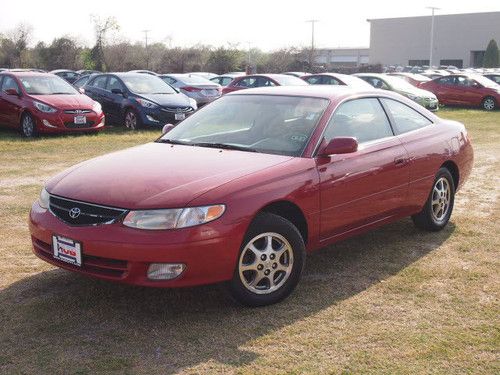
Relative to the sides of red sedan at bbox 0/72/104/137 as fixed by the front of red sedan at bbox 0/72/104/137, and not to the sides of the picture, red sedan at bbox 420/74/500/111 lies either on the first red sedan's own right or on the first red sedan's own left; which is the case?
on the first red sedan's own left

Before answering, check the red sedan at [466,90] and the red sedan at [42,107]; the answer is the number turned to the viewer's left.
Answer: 0

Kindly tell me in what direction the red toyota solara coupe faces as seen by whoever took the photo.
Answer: facing the viewer and to the left of the viewer

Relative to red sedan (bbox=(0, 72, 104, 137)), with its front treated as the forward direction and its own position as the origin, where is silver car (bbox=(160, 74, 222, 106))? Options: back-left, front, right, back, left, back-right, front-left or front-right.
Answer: left

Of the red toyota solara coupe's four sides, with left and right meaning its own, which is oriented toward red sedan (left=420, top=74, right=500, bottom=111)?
back

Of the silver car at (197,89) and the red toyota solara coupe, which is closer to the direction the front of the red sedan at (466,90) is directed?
the red toyota solara coupe

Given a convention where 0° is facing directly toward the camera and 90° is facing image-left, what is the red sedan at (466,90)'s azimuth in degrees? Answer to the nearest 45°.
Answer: approximately 315°

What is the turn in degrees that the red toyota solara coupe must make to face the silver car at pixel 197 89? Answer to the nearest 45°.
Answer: approximately 135° to its right

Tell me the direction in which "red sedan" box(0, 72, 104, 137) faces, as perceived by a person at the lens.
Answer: facing the viewer and to the right of the viewer
